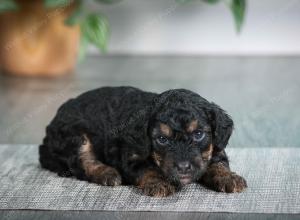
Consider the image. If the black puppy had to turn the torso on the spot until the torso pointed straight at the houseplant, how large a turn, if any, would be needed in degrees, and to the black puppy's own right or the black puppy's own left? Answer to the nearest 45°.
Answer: approximately 135° to the black puppy's own left

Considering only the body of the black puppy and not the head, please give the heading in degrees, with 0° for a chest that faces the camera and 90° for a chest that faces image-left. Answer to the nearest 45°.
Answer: approximately 315°
